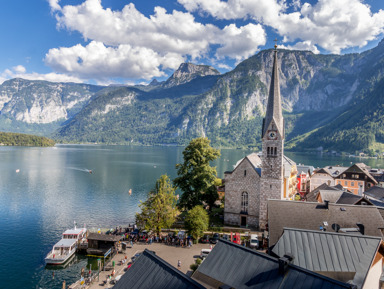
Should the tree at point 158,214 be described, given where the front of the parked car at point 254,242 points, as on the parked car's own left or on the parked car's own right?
on the parked car's own right

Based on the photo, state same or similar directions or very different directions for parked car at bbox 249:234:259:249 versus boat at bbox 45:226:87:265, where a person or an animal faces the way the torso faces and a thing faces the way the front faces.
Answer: same or similar directions

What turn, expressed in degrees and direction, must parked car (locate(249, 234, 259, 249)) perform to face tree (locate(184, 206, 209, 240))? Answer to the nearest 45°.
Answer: approximately 90° to its right

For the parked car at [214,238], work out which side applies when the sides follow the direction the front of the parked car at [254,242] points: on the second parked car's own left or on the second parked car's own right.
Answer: on the second parked car's own right

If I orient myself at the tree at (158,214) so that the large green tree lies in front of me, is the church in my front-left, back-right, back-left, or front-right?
front-right

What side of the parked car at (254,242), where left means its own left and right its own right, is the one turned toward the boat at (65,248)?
right

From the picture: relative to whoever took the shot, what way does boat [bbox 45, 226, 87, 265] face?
facing the viewer and to the left of the viewer

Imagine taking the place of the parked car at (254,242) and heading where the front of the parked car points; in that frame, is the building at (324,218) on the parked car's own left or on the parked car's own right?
on the parked car's own left

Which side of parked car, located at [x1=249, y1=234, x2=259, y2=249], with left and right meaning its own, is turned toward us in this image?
front

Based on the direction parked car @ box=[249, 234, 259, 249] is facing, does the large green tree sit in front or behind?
behind
